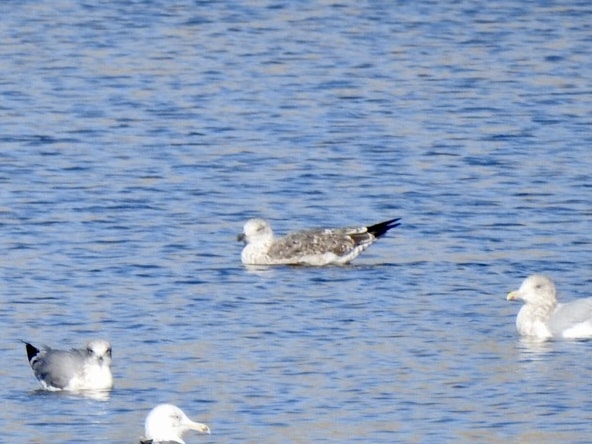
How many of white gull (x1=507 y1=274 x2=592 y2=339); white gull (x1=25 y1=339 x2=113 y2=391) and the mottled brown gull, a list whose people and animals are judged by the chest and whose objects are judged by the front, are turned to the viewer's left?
2

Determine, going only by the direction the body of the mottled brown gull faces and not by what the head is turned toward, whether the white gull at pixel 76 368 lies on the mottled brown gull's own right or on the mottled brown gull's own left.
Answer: on the mottled brown gull's own left

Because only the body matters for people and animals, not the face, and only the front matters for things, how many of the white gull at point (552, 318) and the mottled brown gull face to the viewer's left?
2

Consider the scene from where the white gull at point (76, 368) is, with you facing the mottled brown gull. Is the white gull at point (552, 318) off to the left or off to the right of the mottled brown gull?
right

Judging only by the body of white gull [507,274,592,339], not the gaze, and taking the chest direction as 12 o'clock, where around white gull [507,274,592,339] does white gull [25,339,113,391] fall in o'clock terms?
white gull [25,339,113,391] is roughly at 11 o'clock from white gull [507,274,592,339].

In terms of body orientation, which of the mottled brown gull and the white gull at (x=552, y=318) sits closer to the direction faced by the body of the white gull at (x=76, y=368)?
the white gull

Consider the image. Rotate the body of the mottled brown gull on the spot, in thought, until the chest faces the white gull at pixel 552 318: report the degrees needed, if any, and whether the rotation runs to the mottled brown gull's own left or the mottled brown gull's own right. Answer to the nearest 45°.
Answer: approximately 135° to the mottled brown gull's own left

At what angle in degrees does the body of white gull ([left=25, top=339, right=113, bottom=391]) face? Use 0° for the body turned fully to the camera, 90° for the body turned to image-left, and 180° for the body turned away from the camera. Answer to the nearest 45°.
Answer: approximately 315°

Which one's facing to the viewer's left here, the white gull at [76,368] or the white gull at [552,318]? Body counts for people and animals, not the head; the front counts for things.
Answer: the white gull at [552,318]

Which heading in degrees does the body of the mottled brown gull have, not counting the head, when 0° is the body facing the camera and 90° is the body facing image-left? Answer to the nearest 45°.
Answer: approximately 90°

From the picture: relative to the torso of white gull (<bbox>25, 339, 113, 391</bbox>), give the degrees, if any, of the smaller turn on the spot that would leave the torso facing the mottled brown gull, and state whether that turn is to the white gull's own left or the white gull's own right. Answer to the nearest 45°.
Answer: approximately 90° to the white gull's own left

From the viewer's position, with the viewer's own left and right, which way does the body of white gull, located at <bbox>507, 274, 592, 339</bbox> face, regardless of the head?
facing to the left of the viewer
